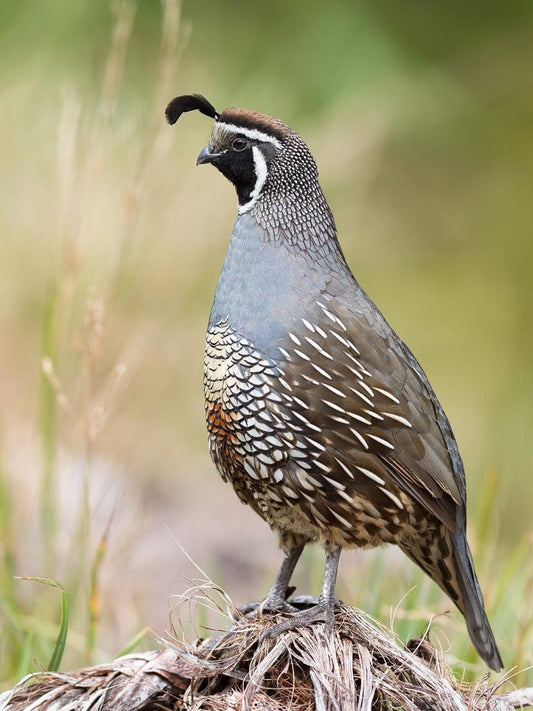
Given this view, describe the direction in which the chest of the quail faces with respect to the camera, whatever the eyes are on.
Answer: to the viewer's left

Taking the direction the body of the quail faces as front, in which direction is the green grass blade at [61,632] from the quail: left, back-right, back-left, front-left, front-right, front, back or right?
front-left
